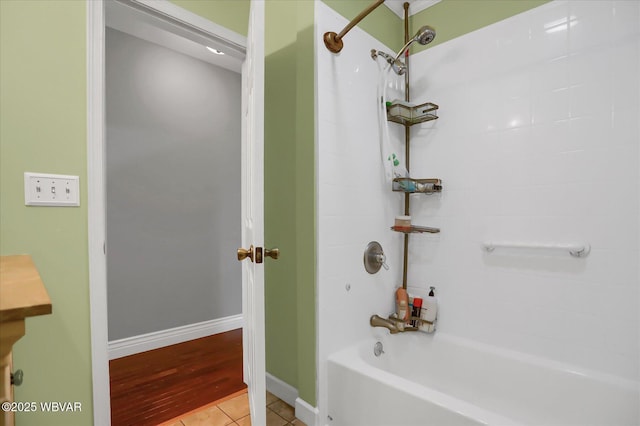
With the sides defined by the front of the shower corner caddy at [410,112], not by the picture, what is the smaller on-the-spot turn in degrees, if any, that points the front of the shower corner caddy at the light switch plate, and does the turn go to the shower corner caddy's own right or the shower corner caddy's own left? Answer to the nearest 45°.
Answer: approximately 45° to the shower corner caddy's own right

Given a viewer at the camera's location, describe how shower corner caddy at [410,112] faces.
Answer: facing the viewer

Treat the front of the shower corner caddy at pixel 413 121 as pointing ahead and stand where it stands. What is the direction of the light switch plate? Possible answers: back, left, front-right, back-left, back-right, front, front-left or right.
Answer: front-right

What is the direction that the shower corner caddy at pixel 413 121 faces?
toward the camera
